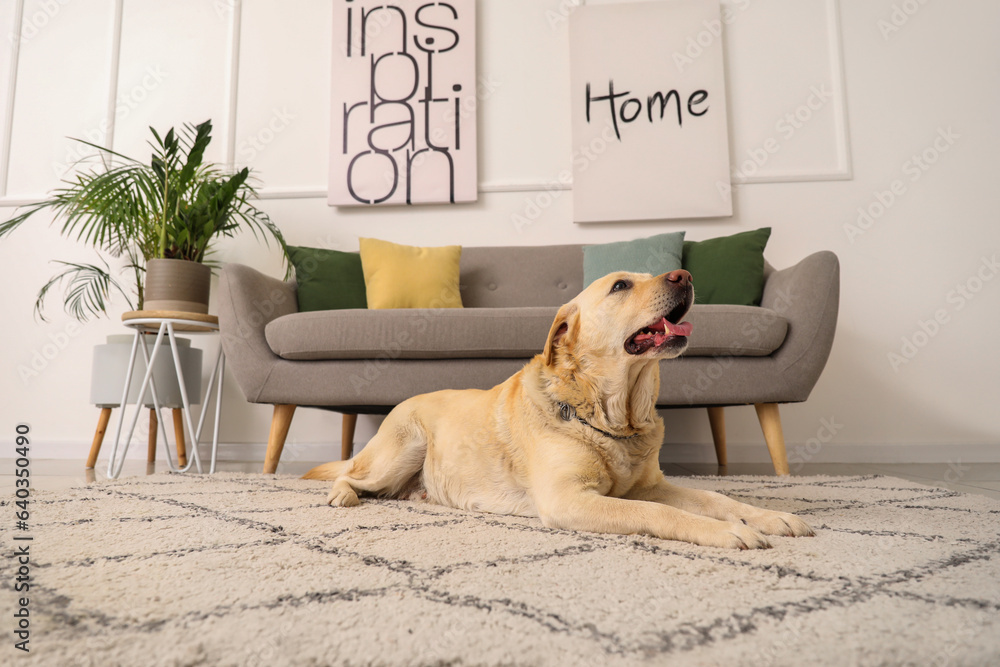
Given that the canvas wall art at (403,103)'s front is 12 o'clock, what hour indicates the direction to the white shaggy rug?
The white shaggy rug is roughly at 12 o'clock from the canvas wall art.

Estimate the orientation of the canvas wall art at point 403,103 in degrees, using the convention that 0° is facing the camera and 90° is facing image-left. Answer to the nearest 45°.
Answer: approximately 0°

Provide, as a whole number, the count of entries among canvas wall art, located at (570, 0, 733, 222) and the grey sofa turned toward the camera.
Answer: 2

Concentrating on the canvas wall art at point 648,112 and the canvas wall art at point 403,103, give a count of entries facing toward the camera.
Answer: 2
